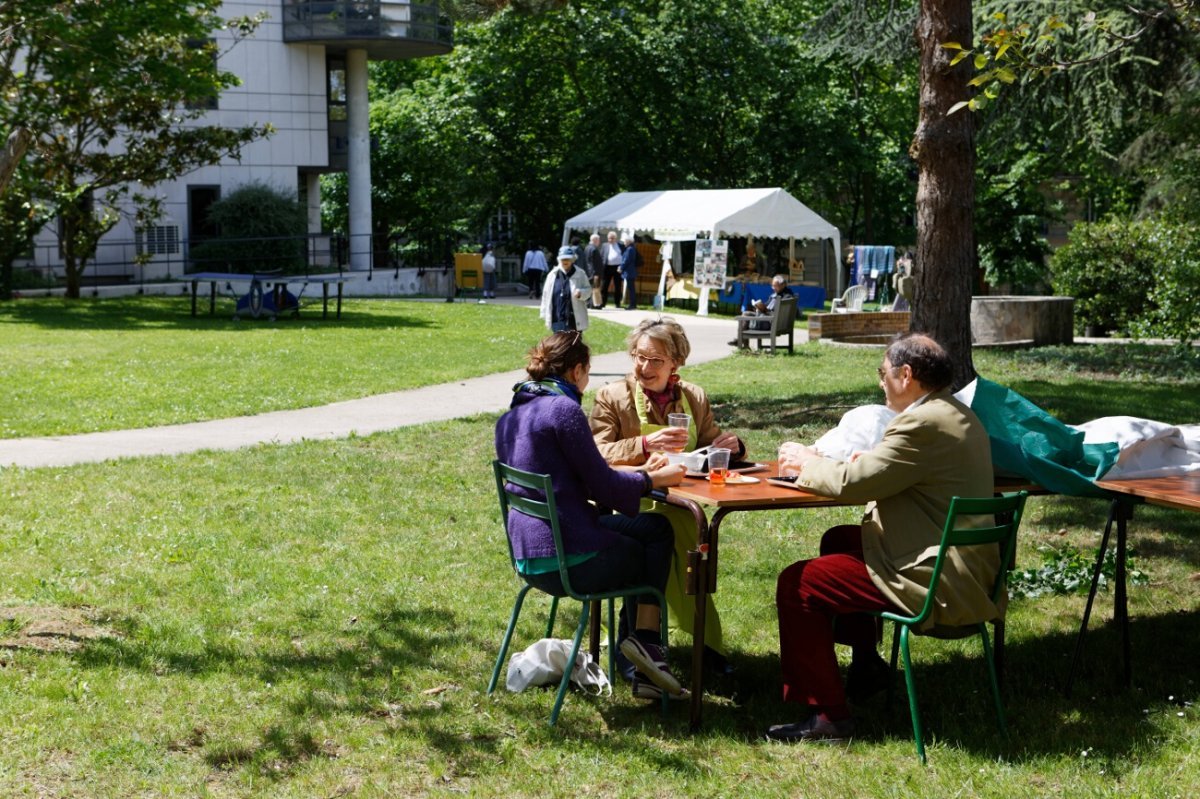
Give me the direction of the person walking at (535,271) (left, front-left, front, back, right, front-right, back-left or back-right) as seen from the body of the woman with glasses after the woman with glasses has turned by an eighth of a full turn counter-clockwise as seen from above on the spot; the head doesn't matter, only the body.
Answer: back-left

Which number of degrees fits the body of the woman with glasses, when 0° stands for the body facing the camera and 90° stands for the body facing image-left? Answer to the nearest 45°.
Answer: approximately 0°

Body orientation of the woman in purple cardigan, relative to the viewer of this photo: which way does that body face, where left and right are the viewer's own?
facing away from the viewer and to the right of the viewer

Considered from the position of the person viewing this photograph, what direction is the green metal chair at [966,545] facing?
facing away from the viewer and to the left of the viewer

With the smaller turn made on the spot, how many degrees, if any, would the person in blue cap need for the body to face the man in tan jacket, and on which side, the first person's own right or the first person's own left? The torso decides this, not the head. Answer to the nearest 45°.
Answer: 0° — they already face them

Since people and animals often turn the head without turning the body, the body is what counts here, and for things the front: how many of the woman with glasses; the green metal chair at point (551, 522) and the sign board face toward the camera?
2
